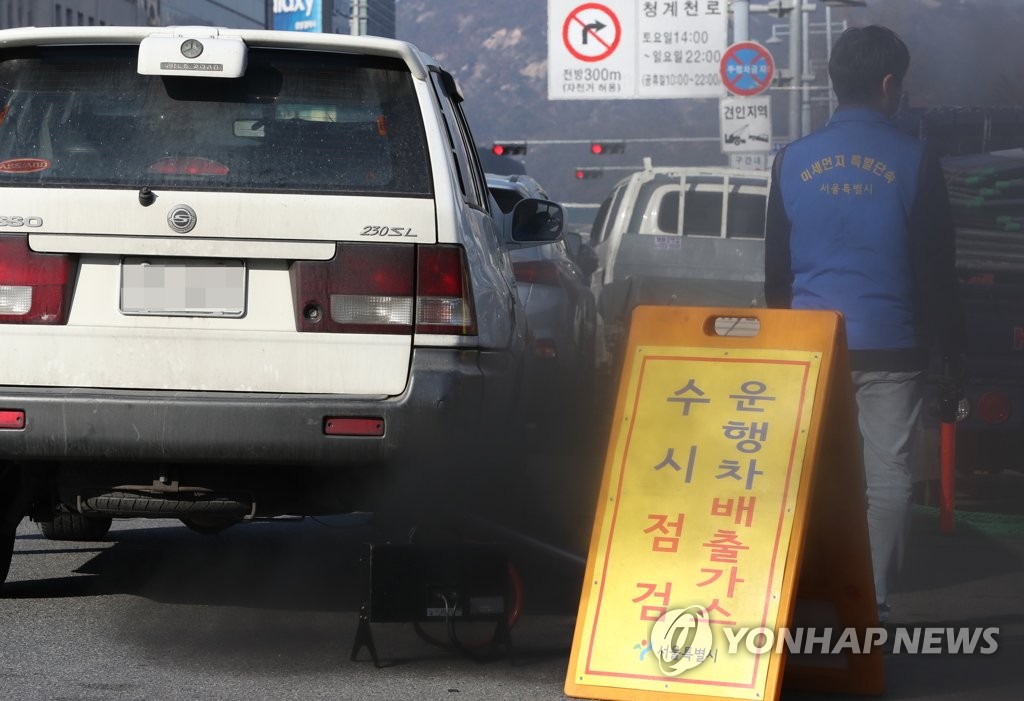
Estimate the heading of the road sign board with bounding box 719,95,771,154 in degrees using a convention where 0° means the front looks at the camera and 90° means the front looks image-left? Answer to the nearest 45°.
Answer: approximately 0°

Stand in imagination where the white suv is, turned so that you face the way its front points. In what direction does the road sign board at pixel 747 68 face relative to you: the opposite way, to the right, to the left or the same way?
the opposite way

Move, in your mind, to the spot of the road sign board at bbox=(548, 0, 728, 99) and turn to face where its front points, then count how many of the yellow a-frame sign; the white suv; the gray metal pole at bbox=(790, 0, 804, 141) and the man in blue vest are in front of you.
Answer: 3

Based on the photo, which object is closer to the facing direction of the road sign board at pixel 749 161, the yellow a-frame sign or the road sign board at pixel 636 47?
the yellow a-frame sign

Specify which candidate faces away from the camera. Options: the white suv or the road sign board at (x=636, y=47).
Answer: the white suv

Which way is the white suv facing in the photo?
away from the camera

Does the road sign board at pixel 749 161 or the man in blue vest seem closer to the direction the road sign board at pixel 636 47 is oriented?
the man in blue vest

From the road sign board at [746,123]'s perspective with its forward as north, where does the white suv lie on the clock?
The white suv is roughly at 12 o'clock from the road sign board.

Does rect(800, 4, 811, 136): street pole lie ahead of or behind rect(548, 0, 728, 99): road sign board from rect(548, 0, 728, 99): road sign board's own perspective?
behind

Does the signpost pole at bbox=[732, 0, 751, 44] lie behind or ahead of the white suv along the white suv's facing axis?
ahead

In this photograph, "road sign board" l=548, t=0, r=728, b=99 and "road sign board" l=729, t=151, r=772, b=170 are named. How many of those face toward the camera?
2
